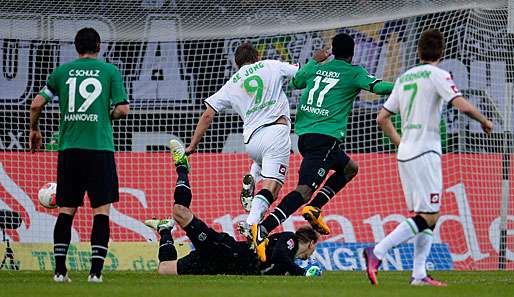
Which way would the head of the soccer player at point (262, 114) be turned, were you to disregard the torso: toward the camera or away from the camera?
away from the camera

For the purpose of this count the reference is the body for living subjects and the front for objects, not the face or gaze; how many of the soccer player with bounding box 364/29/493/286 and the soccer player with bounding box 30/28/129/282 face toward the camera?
0

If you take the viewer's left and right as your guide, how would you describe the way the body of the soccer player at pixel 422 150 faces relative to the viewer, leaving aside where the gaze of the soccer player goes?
facing away from the viewer and to the right of the viewer

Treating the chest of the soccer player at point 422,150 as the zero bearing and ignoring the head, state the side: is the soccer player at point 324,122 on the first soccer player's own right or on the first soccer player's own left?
on the first soccer player's own left

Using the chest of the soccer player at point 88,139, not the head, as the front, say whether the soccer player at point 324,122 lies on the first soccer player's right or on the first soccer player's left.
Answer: on the first soccer player's right

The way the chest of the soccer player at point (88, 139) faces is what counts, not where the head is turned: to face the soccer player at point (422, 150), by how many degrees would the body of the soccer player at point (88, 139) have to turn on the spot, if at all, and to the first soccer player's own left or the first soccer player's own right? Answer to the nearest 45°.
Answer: approximately 135° to the first soccer player's own right

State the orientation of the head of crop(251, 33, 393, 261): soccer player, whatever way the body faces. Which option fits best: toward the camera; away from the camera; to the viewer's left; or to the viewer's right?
away from the camera

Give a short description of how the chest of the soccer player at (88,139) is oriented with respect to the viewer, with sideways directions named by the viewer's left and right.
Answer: facing away from the viewer

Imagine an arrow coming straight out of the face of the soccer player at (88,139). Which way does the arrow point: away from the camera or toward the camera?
away from the camera

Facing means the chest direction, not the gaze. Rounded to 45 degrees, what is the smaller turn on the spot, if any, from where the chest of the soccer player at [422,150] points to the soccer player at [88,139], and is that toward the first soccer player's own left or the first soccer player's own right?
approximately 135° to the first soccer player's own left
